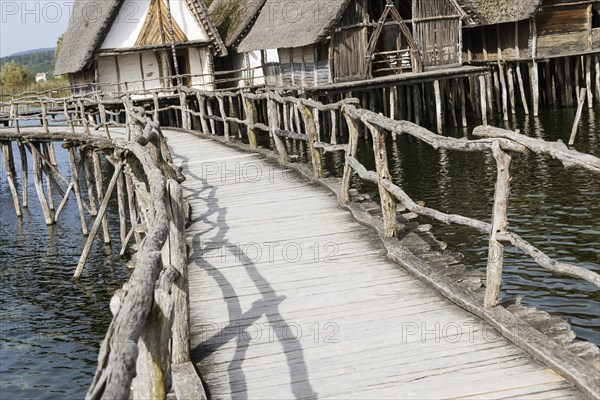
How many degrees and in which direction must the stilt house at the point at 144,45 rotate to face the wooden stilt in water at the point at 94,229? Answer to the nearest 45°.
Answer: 0° — it already faces it

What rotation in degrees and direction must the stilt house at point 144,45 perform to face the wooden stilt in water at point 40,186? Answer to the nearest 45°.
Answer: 0° — it already faces it

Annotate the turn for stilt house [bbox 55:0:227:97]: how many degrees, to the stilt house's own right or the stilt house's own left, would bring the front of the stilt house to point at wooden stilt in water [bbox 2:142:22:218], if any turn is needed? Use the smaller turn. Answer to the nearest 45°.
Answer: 0° — it already faces it

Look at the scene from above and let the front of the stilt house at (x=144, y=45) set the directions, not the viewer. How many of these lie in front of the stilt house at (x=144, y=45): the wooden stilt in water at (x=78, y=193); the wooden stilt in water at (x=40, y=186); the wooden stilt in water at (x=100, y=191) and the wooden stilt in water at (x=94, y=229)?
4

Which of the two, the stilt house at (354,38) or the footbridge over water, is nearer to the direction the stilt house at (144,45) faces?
the footbridge over water

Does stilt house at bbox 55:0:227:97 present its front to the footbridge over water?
yes

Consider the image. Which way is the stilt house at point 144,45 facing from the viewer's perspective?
toward the camera

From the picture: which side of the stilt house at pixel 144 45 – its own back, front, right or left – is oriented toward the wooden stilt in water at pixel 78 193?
front

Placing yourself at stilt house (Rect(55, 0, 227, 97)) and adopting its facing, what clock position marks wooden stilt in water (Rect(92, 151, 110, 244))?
The wooden stilt in water is roughly at 12 o'clock from the stilt house.

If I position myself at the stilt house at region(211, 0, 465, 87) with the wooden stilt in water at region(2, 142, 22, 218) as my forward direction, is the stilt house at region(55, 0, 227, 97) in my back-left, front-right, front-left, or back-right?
front-right

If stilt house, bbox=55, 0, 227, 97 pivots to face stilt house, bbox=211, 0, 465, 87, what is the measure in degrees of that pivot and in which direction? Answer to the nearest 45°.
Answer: approximately 45° to its left
